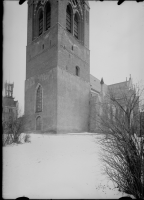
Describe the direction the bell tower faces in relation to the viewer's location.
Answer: facing the viewer and to the left of the viewer
